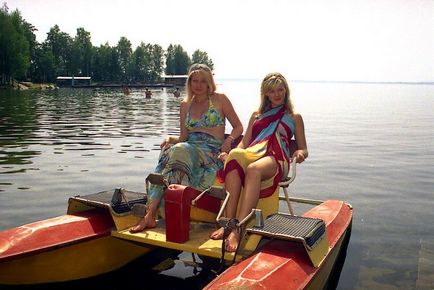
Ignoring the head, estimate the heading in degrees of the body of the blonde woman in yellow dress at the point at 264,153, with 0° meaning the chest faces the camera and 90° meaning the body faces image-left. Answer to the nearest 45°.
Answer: approximately 45°

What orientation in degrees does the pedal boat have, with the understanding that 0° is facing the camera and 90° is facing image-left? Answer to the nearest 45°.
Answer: approximately 45°
